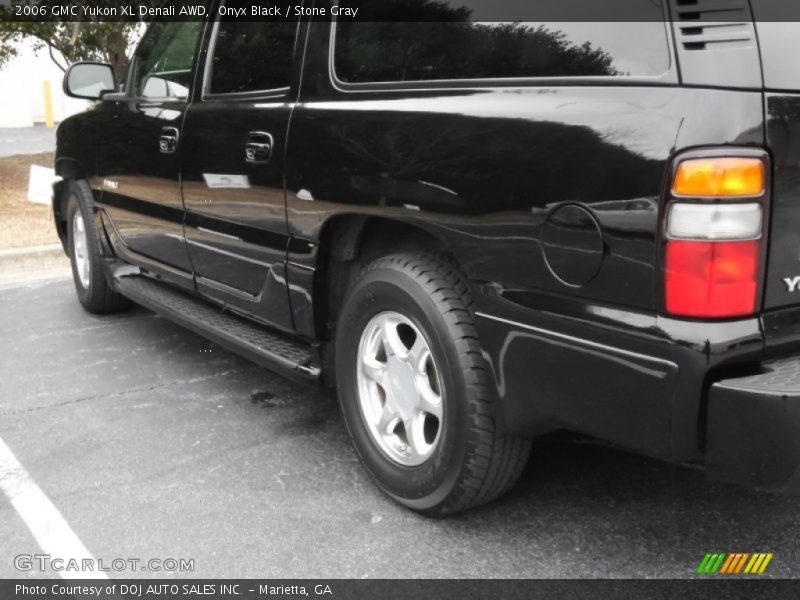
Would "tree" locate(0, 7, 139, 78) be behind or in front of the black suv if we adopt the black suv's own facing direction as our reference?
in front

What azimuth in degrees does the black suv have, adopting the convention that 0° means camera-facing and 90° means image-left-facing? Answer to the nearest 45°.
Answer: approximately 135°

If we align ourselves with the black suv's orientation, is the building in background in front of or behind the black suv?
in front
